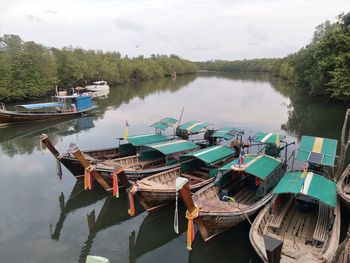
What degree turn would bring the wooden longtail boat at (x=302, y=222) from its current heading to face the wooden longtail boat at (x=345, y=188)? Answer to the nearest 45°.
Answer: approximately 135° to its left

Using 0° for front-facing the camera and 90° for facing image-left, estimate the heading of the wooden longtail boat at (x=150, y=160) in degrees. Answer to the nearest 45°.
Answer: approximately 45°

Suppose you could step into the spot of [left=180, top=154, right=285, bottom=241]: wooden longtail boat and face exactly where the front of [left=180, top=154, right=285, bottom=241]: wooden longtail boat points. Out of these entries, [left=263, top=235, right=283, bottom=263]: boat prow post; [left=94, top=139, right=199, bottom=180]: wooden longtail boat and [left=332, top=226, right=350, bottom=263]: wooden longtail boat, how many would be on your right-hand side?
1

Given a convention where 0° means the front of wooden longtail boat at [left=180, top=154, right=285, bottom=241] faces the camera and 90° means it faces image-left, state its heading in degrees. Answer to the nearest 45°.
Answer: approximately 45°

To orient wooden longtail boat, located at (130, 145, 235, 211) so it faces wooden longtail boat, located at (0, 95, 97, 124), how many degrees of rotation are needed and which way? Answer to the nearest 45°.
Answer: approximately 90° to its right

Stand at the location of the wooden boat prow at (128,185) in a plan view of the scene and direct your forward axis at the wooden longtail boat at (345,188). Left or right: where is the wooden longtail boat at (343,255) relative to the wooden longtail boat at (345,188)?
right
